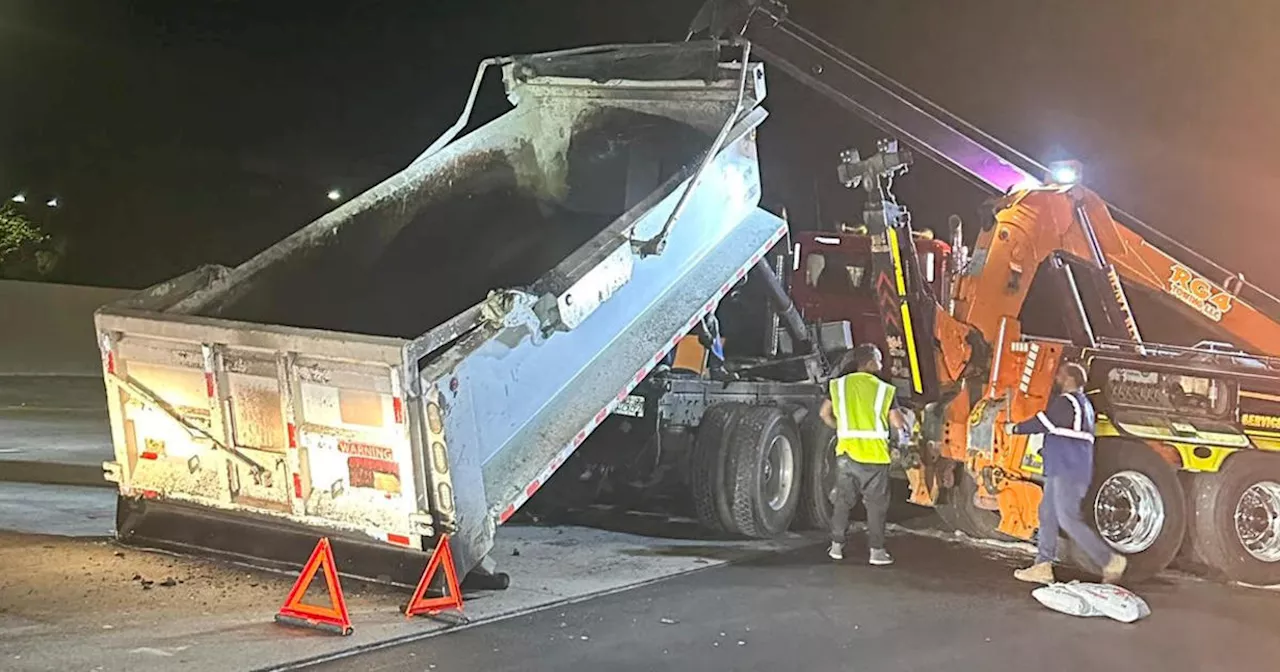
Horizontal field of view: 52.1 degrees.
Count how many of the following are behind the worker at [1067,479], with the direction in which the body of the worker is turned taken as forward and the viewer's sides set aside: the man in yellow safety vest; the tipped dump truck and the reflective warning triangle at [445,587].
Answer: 0

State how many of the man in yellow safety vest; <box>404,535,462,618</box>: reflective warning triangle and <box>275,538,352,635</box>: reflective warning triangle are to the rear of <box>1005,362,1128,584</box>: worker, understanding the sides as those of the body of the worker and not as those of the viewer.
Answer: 0

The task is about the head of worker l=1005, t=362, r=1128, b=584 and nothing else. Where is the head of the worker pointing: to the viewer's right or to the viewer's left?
to the viewer's left

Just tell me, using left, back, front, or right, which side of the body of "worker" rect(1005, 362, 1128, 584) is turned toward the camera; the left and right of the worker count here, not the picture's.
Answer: left

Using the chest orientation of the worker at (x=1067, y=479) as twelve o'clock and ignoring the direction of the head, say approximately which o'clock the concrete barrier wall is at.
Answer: The concrete barrier wall is roughly at 1 o'clock from the worker.

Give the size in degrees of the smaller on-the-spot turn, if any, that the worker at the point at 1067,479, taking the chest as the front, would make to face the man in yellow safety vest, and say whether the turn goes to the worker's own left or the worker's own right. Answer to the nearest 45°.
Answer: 0° — they already face them

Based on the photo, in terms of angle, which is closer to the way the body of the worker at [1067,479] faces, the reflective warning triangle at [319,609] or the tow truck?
the reflective warning triangle

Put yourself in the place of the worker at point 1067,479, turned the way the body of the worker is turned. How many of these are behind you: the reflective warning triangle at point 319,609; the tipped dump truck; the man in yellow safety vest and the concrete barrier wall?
0

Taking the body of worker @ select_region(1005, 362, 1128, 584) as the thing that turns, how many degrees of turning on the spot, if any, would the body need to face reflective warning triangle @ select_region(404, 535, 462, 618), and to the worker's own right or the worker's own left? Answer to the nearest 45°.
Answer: approximately 45° to the worker's own left

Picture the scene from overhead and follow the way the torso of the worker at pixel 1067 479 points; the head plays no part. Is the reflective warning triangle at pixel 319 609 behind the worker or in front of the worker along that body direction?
in front

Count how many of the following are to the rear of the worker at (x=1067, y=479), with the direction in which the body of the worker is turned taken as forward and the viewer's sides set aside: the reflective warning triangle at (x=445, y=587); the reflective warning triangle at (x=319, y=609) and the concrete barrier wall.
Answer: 0

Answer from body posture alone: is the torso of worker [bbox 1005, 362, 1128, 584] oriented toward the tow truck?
no

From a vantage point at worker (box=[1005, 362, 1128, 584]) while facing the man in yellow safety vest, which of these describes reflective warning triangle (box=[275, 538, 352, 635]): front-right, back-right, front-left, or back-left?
front-left
